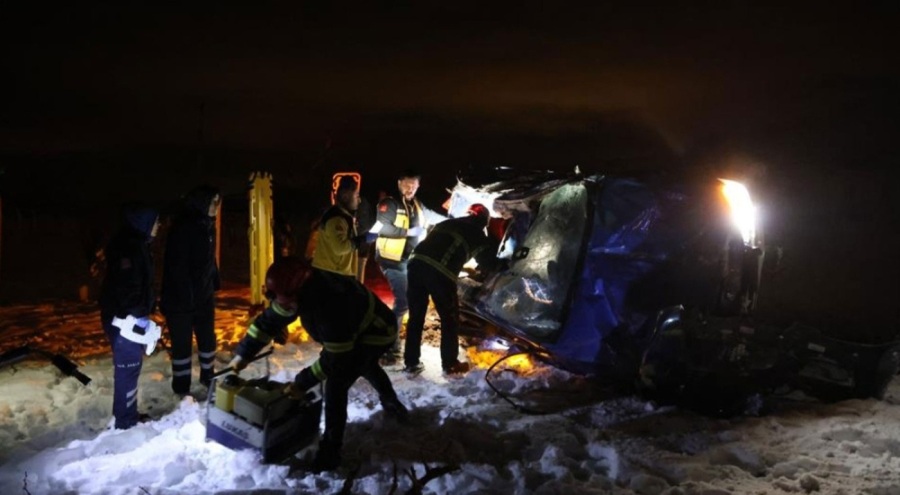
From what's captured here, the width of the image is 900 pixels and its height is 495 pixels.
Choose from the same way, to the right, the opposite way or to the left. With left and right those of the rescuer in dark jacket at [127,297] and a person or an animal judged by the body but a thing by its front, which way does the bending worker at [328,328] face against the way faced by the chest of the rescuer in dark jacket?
the opposite way

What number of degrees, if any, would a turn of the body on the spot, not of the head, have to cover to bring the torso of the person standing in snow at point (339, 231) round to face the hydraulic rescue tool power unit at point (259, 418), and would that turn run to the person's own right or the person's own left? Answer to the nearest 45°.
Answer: approximately 90° to the person's own right

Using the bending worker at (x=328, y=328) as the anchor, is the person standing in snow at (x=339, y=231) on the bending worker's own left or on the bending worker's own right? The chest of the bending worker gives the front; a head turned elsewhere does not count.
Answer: on the bending worker's own right

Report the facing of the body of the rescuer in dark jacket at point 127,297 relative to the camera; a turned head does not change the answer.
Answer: to the viewer's right

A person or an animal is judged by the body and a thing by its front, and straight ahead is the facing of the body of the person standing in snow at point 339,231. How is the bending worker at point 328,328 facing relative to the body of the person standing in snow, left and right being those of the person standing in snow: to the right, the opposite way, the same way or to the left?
the opposite way

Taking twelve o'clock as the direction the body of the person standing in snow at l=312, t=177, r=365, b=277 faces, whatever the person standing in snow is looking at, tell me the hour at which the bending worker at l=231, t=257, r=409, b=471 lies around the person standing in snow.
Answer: The bending worker is roughly at 3 o'clock from the person standing in snow.

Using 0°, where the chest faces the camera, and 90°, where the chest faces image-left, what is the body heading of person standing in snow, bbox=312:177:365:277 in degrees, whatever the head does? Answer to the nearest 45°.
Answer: approximately 270°

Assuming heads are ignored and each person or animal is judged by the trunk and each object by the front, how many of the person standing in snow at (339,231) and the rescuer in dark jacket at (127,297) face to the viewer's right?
2

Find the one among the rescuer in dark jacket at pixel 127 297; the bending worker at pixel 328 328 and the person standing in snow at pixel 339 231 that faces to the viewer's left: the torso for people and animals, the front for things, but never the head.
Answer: the bending worker

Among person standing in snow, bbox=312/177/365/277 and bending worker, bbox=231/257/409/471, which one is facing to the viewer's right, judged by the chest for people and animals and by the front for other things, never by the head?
the person standing in snow

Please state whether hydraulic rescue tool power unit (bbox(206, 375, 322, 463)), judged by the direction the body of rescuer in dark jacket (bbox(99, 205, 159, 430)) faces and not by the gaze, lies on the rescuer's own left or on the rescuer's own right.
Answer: on the rescuer's own right

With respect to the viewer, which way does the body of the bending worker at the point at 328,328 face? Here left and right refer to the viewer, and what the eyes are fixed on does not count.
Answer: facing to the left of the viewer

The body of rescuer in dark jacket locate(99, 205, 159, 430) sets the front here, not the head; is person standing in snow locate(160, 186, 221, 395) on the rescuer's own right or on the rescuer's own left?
on the rescuer's own left
